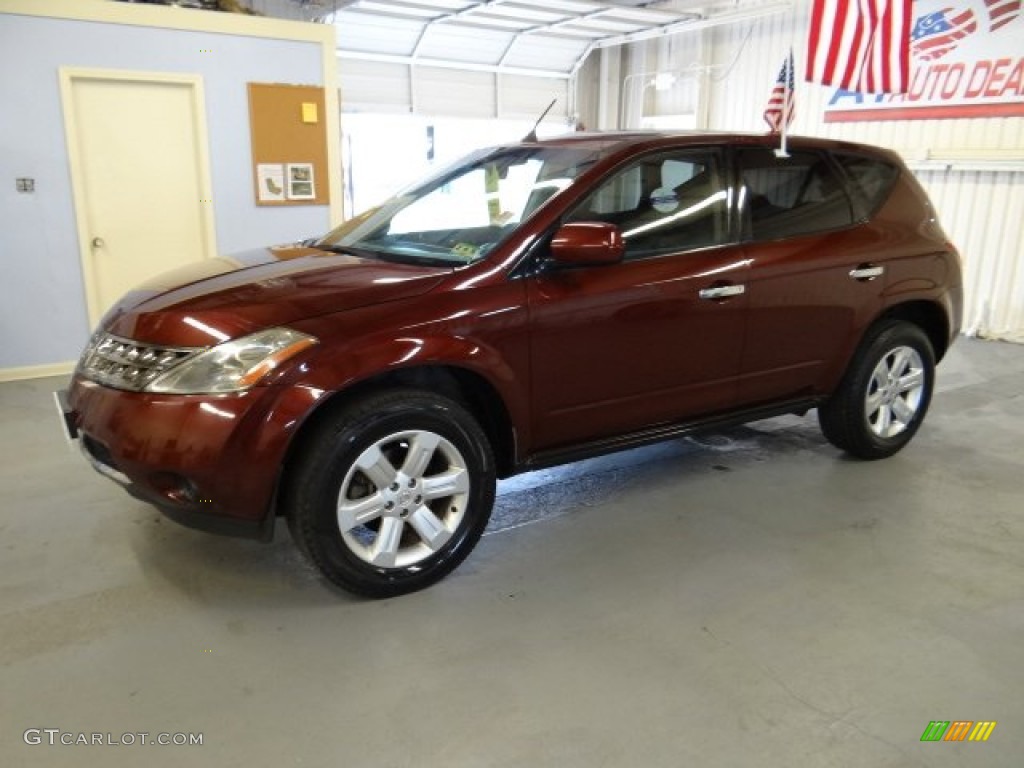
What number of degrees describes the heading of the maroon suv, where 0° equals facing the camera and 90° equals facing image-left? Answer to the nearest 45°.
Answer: approximately 45°

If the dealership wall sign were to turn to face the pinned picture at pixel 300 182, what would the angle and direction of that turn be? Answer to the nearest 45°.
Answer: approximately 45° to its right

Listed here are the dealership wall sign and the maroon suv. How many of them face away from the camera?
0

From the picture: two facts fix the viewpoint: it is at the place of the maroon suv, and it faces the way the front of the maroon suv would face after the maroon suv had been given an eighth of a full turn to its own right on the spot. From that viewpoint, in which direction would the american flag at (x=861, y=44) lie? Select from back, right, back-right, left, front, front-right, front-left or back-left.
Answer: back-right

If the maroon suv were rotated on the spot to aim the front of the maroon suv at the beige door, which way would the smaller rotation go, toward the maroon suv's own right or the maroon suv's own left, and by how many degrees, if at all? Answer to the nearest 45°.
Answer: approximately 90° to the maroon suv's own right

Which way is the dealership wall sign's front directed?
toward the camera

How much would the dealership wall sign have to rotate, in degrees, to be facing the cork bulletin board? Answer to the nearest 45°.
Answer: approximately 45° to its right

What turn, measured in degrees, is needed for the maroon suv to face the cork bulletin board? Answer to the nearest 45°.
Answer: approximately 90° to its right

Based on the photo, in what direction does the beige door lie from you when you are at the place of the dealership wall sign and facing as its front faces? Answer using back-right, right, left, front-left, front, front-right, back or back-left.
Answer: front-right
